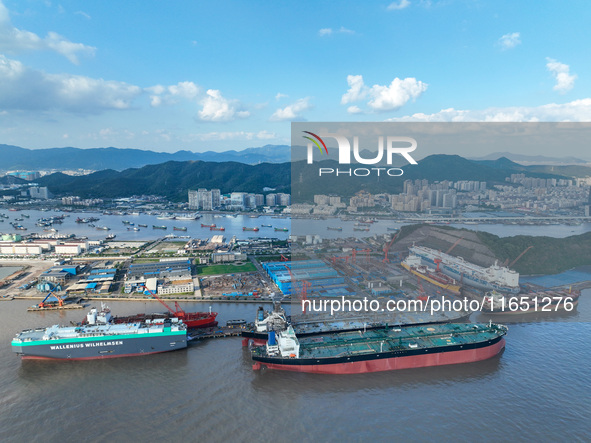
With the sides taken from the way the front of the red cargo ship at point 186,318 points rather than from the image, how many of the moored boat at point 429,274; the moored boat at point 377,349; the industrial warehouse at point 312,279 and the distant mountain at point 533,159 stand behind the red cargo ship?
0

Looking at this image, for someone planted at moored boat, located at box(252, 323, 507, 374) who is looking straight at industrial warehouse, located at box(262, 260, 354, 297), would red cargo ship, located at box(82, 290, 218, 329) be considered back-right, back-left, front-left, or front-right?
front-left

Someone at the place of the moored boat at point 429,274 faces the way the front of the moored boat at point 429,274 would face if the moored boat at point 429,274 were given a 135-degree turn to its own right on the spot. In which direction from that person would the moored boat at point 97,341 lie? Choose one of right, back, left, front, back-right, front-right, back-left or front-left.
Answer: front-left

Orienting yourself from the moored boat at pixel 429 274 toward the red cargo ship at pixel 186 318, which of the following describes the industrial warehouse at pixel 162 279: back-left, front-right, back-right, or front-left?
front-right

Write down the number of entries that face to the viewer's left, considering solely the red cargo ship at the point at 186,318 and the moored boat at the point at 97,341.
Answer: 1

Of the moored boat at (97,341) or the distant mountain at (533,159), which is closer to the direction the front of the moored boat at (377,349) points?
the distant mountain

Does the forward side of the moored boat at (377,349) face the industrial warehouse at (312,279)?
no

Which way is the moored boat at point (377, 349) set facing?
to the viewer's right

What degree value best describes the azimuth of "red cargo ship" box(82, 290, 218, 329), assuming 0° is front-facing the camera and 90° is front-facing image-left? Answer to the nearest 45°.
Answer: approximately 270°

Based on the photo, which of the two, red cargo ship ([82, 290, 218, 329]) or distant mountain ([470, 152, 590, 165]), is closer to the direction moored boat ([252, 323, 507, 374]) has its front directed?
the distant mountain

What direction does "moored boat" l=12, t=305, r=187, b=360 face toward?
to the viewer's left
